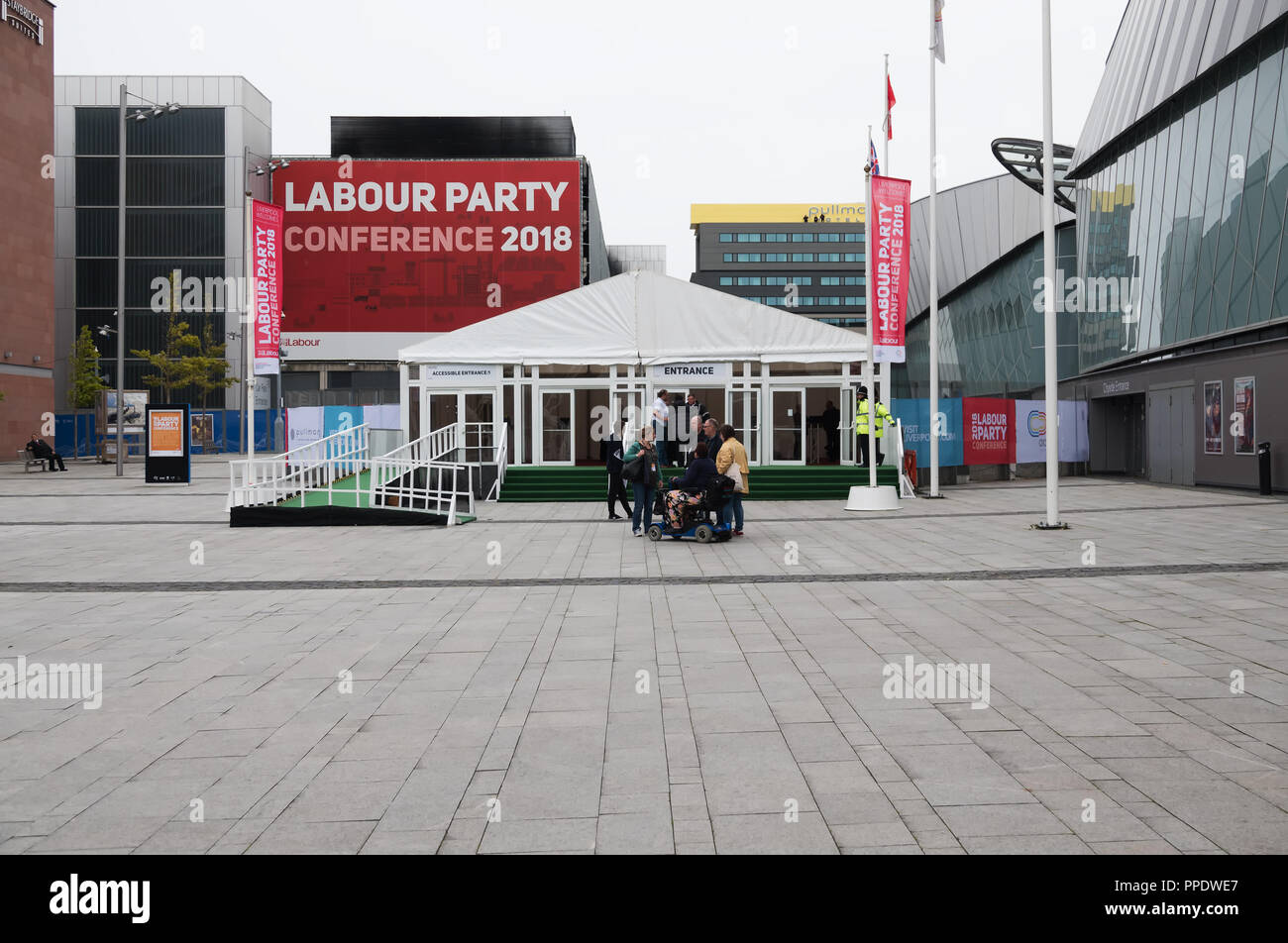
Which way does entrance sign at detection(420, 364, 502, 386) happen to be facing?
toward the camera

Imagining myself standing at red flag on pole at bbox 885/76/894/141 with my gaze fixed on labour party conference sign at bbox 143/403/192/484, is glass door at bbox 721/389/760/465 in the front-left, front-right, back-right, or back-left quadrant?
front-right

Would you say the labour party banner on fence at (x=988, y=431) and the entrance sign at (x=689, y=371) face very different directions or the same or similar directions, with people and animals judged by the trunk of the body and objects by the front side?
same or similar directions

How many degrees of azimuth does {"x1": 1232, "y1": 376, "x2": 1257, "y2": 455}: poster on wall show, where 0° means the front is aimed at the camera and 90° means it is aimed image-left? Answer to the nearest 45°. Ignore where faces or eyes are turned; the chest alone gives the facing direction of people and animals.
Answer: approximately 45°

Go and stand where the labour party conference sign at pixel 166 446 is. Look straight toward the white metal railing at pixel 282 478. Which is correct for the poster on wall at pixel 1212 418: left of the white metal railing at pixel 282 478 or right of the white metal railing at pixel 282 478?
left

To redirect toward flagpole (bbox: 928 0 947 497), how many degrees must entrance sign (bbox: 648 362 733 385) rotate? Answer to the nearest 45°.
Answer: approximately 45° to its left

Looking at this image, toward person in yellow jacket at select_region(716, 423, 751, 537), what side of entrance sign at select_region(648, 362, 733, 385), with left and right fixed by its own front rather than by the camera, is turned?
front

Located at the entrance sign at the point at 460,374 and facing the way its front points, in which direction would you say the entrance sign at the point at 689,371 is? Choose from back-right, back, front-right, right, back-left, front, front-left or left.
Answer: left

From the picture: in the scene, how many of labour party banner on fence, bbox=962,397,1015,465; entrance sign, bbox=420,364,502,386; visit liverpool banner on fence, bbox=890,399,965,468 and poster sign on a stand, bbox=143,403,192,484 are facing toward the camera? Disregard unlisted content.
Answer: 4

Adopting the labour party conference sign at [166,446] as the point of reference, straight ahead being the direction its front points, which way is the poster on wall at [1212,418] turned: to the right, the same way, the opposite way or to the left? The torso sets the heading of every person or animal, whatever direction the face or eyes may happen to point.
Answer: to the right

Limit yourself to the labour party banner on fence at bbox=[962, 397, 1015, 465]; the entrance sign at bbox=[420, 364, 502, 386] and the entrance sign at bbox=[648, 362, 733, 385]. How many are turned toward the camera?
3
